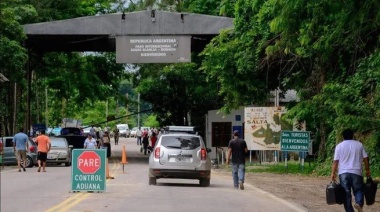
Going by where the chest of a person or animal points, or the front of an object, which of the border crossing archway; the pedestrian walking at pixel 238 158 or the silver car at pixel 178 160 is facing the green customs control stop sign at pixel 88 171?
the border crossing archway

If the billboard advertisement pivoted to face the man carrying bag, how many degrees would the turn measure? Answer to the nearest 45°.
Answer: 0° — it already faces them

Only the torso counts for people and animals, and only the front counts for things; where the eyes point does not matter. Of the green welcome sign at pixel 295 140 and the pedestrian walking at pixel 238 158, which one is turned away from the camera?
the pedestrian walking

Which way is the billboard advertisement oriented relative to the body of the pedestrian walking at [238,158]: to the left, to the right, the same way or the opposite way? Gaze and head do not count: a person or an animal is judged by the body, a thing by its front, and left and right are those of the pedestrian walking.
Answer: the opposite way

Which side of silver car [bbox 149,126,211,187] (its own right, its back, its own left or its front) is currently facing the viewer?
back

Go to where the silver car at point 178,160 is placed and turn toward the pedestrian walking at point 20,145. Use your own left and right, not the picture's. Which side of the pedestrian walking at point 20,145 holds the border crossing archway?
right

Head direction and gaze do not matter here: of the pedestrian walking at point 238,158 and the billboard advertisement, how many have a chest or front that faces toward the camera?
1

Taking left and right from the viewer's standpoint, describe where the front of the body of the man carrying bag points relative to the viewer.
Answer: facing away from the viewer

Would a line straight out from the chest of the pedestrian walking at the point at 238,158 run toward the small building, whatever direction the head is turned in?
yes

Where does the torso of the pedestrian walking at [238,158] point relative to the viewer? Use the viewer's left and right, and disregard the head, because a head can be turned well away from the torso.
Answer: facing away from the viewer

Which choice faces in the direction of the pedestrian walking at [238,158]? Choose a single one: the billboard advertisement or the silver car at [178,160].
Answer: the billboard advertisement
